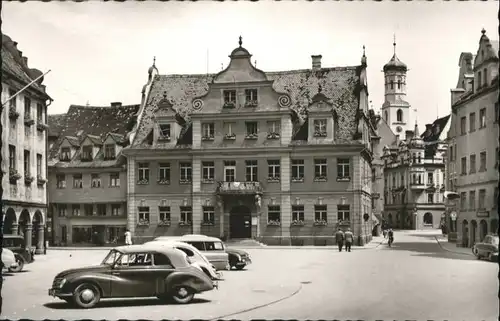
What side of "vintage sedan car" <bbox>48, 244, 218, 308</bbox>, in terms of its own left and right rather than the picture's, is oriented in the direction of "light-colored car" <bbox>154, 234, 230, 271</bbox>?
right

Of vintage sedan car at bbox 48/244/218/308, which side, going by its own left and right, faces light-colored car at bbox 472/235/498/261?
back

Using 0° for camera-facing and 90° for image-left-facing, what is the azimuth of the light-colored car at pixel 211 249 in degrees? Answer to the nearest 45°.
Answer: approximately 90°

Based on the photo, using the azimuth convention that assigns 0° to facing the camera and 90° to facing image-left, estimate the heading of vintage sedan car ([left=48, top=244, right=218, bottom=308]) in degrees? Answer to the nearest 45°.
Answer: approximately 90°

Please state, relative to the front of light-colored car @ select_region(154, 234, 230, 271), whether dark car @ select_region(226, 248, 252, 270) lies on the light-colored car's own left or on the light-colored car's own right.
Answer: on the light-colored car's own right

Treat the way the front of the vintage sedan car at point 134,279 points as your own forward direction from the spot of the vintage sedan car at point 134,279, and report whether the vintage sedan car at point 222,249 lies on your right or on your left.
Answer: on your right
